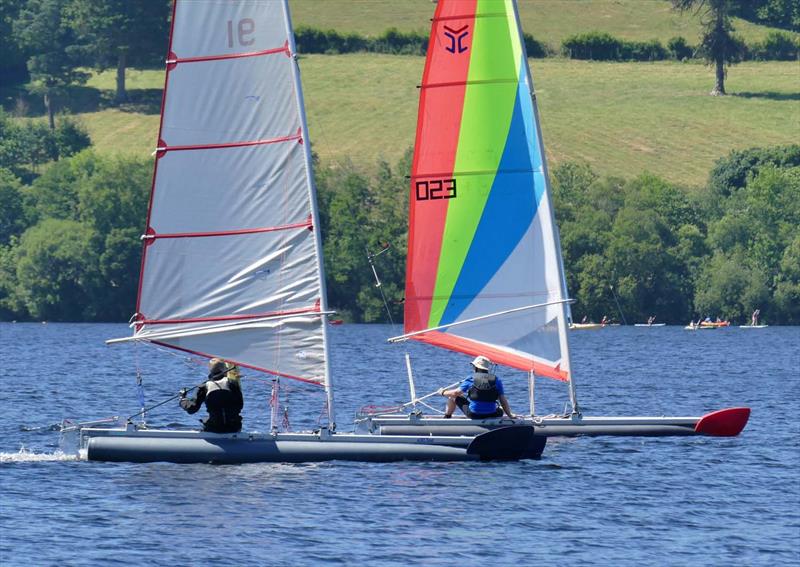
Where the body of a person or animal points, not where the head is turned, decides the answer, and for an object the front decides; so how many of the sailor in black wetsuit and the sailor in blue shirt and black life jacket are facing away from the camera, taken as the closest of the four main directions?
2

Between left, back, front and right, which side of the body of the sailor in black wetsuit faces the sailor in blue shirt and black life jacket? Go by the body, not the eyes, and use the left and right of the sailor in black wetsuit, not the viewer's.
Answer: right

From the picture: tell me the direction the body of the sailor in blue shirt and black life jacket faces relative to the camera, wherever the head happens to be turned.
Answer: away from the camera

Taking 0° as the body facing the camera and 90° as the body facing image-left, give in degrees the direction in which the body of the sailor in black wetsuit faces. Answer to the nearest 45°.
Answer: approximately 180°

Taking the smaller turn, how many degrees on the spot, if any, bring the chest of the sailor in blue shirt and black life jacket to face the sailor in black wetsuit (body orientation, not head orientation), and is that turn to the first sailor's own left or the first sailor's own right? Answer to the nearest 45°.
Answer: approximately 135° to the first sailor's own left
